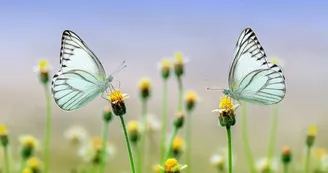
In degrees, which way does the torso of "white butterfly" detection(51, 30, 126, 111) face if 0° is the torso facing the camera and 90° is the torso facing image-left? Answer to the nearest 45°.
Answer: approximately 270°

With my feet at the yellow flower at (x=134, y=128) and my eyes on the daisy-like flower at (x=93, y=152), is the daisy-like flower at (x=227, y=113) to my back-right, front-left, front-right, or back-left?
back-left

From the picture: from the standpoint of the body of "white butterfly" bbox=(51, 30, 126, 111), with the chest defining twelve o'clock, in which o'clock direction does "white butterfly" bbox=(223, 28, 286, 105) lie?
"white butterfly" bbox=(223, 28, 286, 105) is roughly at 1 o'clock from "white butterfly" bbox=(51, 30, 126, 111).

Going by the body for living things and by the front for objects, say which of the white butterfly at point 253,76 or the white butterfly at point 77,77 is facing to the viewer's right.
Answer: the white butterfly at point 77,77

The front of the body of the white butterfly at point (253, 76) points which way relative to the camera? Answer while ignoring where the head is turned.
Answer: to the viewer's left

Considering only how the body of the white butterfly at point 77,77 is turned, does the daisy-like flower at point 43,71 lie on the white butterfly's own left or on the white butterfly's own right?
on the white butterfly's own left
